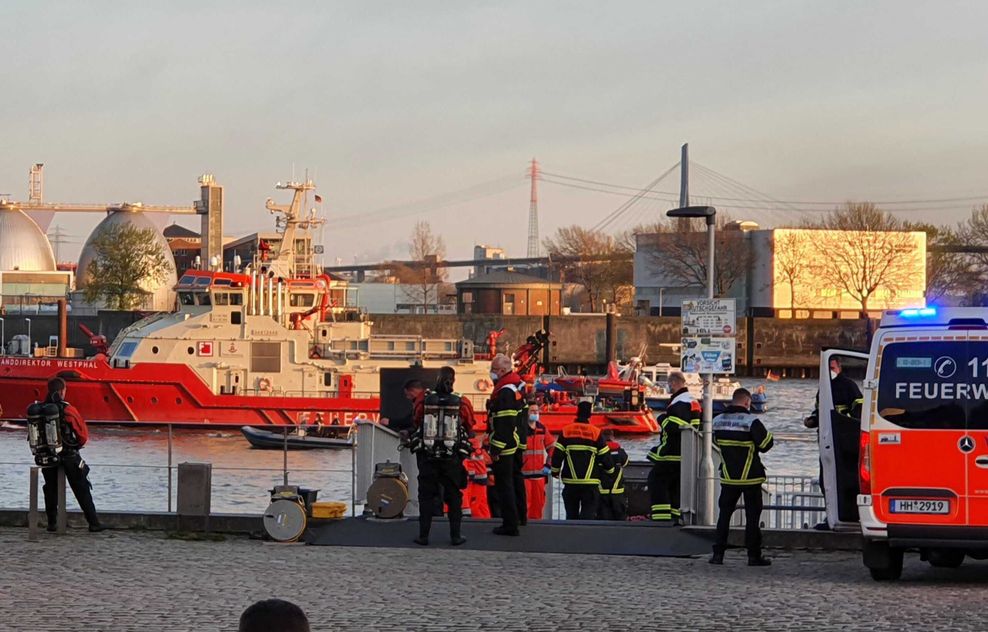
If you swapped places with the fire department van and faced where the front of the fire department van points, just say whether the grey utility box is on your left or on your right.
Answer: on your left

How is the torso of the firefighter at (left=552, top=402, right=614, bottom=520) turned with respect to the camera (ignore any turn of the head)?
away from the camera

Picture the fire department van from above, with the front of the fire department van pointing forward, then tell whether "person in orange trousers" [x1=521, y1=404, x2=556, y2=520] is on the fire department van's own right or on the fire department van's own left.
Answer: on the fire department van's own left

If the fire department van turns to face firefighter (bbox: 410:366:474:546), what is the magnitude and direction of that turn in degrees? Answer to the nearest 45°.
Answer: approximately 90° to its left

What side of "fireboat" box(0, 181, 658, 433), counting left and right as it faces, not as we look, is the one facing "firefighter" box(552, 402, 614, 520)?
left

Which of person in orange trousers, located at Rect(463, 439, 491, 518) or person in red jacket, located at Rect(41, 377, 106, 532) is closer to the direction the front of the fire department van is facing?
the person in orange trousers

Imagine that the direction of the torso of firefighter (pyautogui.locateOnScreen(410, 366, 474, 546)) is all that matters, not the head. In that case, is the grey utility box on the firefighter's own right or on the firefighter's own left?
on the firefighter's own left

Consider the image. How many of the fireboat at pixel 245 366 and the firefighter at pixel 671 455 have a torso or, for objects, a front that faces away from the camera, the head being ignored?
0

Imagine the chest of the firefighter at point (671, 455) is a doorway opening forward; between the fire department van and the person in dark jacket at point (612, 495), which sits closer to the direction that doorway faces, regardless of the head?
the person in dark jacket

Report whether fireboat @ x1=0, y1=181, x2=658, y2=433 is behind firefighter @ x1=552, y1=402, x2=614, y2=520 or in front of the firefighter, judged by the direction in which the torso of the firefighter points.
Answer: in front

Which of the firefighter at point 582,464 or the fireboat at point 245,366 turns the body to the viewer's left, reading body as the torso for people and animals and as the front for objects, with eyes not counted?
the fireboat

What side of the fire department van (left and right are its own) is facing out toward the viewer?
back

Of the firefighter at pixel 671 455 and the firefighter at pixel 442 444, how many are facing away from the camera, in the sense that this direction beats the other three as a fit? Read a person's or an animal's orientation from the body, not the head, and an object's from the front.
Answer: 1

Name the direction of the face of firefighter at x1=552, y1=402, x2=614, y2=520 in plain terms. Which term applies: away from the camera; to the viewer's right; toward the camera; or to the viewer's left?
away from the camera

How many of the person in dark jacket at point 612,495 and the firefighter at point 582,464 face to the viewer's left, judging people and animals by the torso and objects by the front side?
0

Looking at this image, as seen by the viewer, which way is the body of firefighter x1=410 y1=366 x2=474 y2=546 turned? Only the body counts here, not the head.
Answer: away from the camera

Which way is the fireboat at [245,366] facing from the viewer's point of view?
to the viewer's left

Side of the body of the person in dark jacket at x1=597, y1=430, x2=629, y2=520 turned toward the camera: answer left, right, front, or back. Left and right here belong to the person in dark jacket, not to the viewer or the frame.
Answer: back
